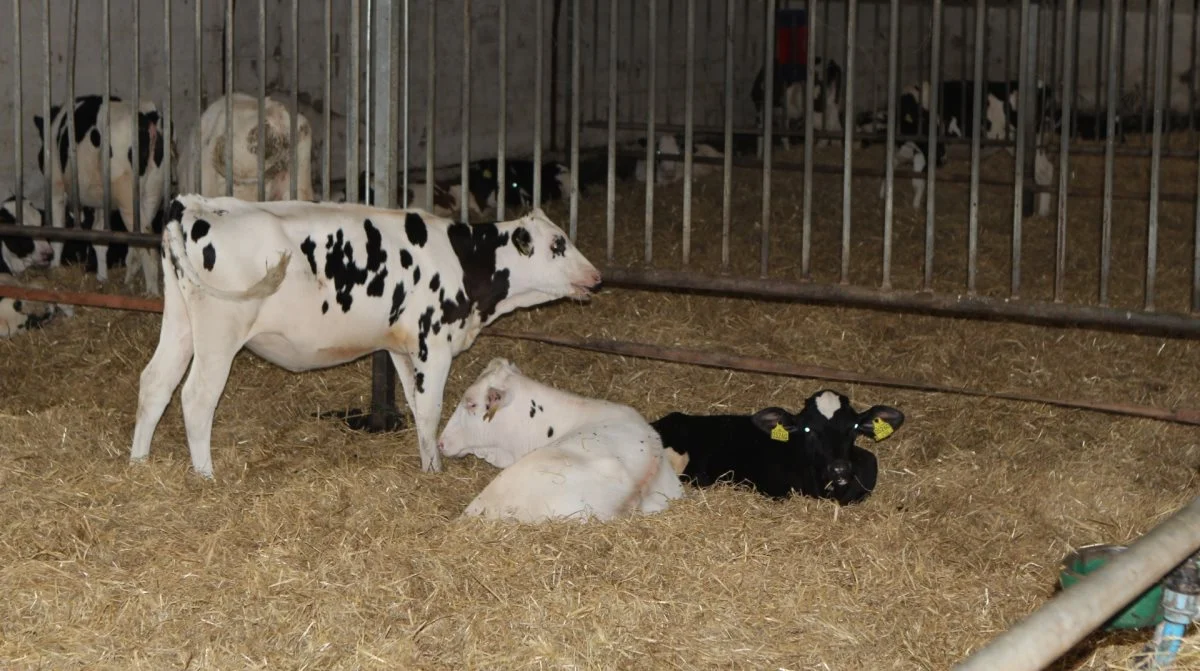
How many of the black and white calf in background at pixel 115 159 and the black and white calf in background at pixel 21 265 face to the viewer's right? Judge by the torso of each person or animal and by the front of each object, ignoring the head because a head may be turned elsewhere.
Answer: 1

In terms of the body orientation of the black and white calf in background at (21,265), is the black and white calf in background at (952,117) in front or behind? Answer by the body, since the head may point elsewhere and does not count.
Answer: in front
